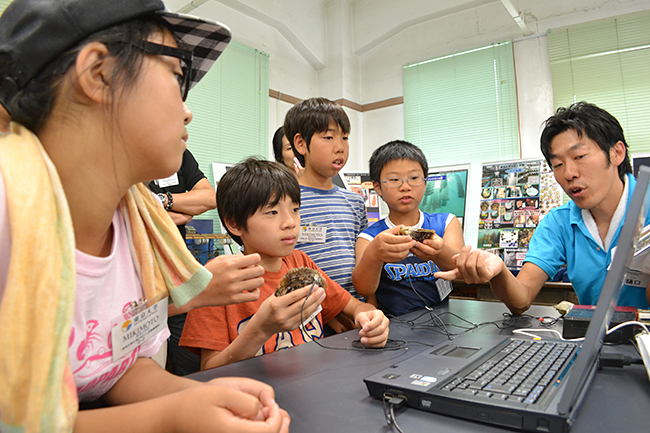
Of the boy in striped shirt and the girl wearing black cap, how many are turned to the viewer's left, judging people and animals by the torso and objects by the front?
0

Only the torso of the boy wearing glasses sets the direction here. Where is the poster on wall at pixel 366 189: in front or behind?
behind

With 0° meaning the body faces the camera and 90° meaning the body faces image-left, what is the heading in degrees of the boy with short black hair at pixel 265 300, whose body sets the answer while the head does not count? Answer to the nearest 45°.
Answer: approximately 315°

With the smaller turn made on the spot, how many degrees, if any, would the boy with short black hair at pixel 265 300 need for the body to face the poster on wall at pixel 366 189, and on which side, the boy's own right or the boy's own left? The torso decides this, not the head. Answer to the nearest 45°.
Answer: approximately 135° to the boy's own left

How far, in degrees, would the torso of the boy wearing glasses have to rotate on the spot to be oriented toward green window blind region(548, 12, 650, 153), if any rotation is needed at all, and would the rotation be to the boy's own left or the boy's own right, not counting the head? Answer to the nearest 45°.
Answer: approximately 135° to the boy's own left

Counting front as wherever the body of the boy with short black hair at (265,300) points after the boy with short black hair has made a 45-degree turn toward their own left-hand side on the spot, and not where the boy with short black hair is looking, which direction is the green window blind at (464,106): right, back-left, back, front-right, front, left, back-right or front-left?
front-left

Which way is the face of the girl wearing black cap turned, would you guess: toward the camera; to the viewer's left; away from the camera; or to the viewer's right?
to the viewer's right

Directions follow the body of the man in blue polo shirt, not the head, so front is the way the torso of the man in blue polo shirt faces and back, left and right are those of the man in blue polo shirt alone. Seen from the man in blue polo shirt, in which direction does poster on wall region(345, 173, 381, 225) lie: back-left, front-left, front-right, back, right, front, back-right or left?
right

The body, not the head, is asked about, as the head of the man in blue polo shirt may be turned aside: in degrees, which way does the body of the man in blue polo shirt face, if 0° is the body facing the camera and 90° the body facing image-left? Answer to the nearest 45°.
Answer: approximately 45°

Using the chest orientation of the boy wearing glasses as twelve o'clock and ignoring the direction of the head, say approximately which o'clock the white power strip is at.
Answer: The white power strip is roughly at 11 o'clock from the boy wearing glasses.

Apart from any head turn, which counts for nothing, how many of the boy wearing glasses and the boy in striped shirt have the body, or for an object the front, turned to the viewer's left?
0
